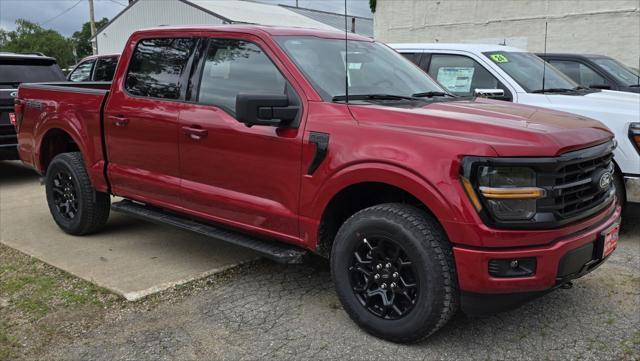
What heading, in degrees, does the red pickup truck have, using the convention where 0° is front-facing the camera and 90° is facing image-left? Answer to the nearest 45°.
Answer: approximately 315°

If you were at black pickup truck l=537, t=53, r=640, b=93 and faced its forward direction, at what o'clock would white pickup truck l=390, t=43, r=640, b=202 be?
The white pickup truck is roughly at 2 o'clock from the black pickup truck.

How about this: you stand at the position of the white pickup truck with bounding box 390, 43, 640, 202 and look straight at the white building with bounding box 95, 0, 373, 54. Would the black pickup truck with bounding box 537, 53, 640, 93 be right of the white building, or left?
right

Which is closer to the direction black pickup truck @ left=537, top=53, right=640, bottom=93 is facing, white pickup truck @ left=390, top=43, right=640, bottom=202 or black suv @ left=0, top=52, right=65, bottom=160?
the white pickup truck

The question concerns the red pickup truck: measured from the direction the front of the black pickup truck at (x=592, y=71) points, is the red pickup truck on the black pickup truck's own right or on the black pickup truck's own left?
on the black pickup truck's own right

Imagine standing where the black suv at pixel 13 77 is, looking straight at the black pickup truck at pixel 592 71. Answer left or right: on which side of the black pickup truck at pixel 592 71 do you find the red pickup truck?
right

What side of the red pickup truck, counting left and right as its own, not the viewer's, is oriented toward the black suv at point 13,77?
back

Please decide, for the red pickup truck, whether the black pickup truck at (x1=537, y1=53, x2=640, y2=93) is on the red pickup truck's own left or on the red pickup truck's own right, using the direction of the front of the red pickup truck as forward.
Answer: on the red pickup truck's own left

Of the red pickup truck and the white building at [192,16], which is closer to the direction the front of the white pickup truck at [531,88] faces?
the red pickup truck

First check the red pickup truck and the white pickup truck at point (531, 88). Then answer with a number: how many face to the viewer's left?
0
